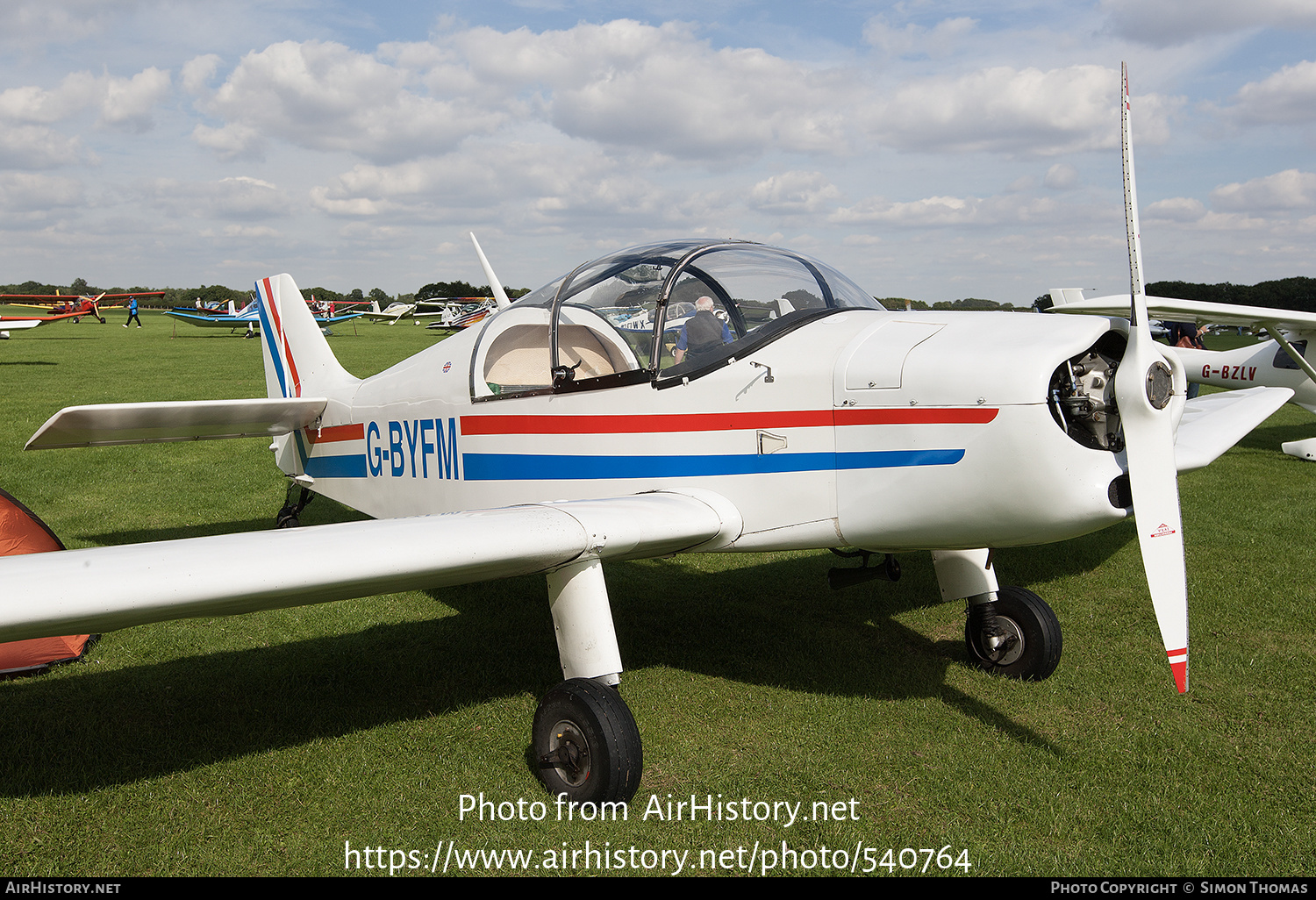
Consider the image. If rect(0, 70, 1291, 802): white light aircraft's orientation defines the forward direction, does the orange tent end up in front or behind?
behind

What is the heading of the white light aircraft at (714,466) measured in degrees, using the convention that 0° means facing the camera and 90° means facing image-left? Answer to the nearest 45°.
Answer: approximately 315°
